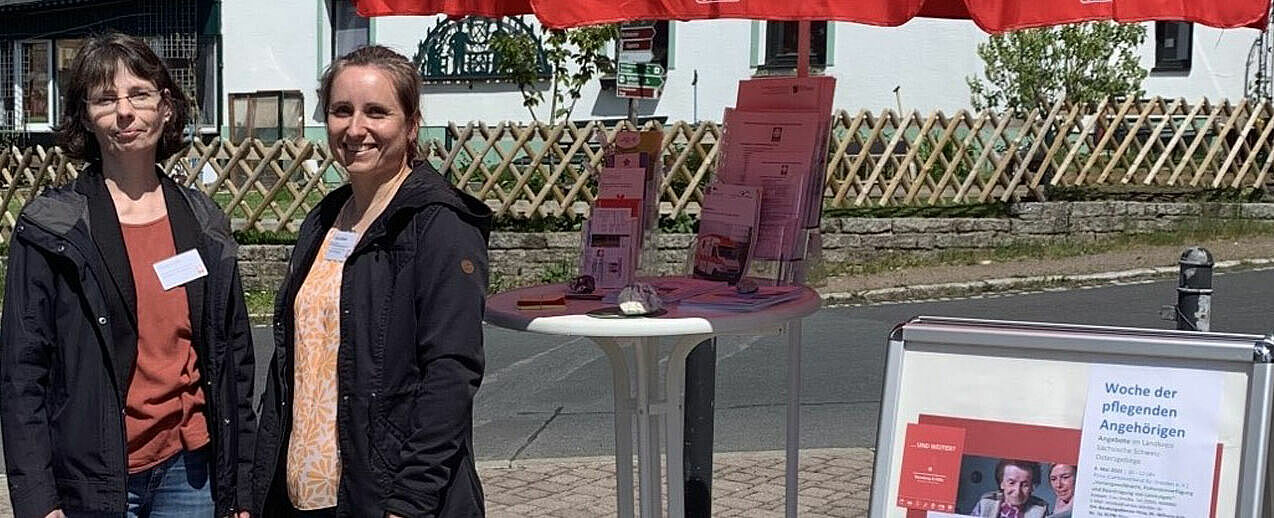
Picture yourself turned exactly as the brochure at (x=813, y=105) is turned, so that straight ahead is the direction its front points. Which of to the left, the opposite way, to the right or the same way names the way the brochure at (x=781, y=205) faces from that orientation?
the same way

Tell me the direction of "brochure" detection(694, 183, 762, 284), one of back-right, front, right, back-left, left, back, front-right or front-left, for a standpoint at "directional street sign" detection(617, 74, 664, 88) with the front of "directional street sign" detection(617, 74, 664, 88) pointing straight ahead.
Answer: front

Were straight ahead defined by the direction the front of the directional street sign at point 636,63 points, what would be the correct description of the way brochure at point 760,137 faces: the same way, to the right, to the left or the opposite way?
the same way

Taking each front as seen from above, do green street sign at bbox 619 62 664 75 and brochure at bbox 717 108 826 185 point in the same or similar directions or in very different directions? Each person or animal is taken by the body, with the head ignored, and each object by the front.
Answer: same or similar directions

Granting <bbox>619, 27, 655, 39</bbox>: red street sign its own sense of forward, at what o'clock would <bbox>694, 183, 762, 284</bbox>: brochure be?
The brochure is roughly at 12 o'clock from the red street sign.

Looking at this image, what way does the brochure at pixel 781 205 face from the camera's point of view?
toward the camera

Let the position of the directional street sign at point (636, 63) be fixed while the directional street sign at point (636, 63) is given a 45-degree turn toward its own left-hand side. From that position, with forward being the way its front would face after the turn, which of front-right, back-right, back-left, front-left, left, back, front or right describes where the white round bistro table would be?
front-right

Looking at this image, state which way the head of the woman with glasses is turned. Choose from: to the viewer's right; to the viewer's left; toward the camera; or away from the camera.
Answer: toward the camera

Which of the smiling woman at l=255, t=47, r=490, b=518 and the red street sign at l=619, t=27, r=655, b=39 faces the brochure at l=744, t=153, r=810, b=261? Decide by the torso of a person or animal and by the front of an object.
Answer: the red street sign

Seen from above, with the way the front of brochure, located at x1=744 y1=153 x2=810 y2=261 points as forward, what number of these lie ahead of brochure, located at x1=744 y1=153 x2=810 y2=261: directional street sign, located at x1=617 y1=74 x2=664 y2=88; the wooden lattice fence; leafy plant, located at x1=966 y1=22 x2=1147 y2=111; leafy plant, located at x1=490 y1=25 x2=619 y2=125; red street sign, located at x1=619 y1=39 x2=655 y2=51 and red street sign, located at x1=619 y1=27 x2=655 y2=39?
0

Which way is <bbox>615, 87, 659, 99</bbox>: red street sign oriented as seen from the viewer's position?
toward the camera

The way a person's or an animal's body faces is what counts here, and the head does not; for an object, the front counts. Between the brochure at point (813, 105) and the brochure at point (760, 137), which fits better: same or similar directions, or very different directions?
same or similar directions

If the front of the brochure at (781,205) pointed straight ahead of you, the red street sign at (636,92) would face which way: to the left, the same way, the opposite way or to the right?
the same way

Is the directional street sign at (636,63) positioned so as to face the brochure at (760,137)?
yes

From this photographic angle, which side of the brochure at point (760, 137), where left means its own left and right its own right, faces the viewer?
front
